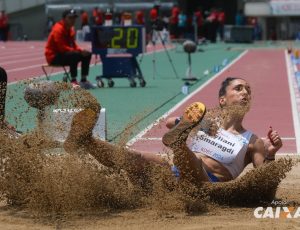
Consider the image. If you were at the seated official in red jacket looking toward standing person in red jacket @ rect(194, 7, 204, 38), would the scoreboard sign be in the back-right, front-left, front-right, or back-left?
front-right

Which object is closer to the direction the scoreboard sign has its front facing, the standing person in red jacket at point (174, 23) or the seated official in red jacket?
the seated official in red jacket

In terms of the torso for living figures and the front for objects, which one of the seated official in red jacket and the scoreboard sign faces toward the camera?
the scoreboard sign

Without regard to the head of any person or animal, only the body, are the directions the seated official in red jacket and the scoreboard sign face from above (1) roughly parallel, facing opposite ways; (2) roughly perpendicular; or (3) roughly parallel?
roughly perpendicular

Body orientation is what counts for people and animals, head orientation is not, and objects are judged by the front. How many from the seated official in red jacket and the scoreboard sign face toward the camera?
1

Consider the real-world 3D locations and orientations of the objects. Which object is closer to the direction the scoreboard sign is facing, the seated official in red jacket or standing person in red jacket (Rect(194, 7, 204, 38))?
the seated official in red jacket

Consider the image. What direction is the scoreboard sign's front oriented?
toward the camera

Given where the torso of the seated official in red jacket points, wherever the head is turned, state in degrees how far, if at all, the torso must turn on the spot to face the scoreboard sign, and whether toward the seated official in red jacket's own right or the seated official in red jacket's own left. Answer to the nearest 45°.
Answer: approximately 45° to the seated official in red jacket's own left

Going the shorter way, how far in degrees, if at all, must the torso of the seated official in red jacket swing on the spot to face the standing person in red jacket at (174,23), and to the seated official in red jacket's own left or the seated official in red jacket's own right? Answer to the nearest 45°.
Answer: approximately 90° to the seated official in red jacket's own left

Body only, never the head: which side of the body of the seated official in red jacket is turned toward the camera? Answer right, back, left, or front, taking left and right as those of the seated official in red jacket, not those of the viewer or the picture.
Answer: right

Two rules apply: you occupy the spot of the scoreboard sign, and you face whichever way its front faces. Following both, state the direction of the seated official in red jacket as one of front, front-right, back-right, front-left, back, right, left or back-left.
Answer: front-right

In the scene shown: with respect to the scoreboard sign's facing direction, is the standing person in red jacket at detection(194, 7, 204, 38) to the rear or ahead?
to the rear

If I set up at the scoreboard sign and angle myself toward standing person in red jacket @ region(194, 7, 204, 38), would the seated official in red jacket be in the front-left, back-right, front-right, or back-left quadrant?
back-left

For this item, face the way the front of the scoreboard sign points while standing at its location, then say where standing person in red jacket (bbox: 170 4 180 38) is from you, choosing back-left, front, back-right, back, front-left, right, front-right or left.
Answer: back

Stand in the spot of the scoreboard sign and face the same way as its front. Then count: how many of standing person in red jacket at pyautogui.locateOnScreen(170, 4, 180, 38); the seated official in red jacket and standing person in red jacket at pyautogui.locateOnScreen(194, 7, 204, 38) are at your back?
2
